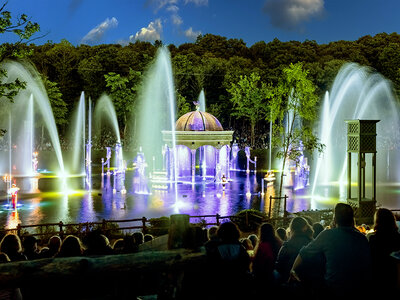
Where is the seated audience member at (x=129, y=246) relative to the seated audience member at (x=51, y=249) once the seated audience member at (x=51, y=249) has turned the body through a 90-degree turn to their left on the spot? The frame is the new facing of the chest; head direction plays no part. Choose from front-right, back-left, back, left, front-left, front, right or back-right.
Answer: back-left

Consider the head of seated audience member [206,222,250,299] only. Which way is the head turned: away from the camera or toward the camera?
away from the camera

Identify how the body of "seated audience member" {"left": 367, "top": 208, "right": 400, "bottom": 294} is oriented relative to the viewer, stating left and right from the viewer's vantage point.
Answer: facing away from the viewer

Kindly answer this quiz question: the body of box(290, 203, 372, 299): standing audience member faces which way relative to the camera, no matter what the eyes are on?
away from the camera

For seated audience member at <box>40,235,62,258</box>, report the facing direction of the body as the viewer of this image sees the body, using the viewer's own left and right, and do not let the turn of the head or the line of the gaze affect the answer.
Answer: facing away from the viewer

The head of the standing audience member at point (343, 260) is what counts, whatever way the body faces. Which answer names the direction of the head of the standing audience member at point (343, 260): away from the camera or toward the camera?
away from the camera

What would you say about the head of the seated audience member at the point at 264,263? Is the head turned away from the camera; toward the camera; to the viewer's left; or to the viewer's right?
away from the camera

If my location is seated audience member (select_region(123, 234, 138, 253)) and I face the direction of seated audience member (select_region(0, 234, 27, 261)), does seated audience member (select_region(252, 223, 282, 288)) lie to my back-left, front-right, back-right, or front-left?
back-left

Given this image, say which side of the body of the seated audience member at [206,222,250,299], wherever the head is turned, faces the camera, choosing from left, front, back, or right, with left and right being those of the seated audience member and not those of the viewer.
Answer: back

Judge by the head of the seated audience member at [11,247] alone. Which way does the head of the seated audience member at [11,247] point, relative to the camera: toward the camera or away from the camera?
away from the camera
